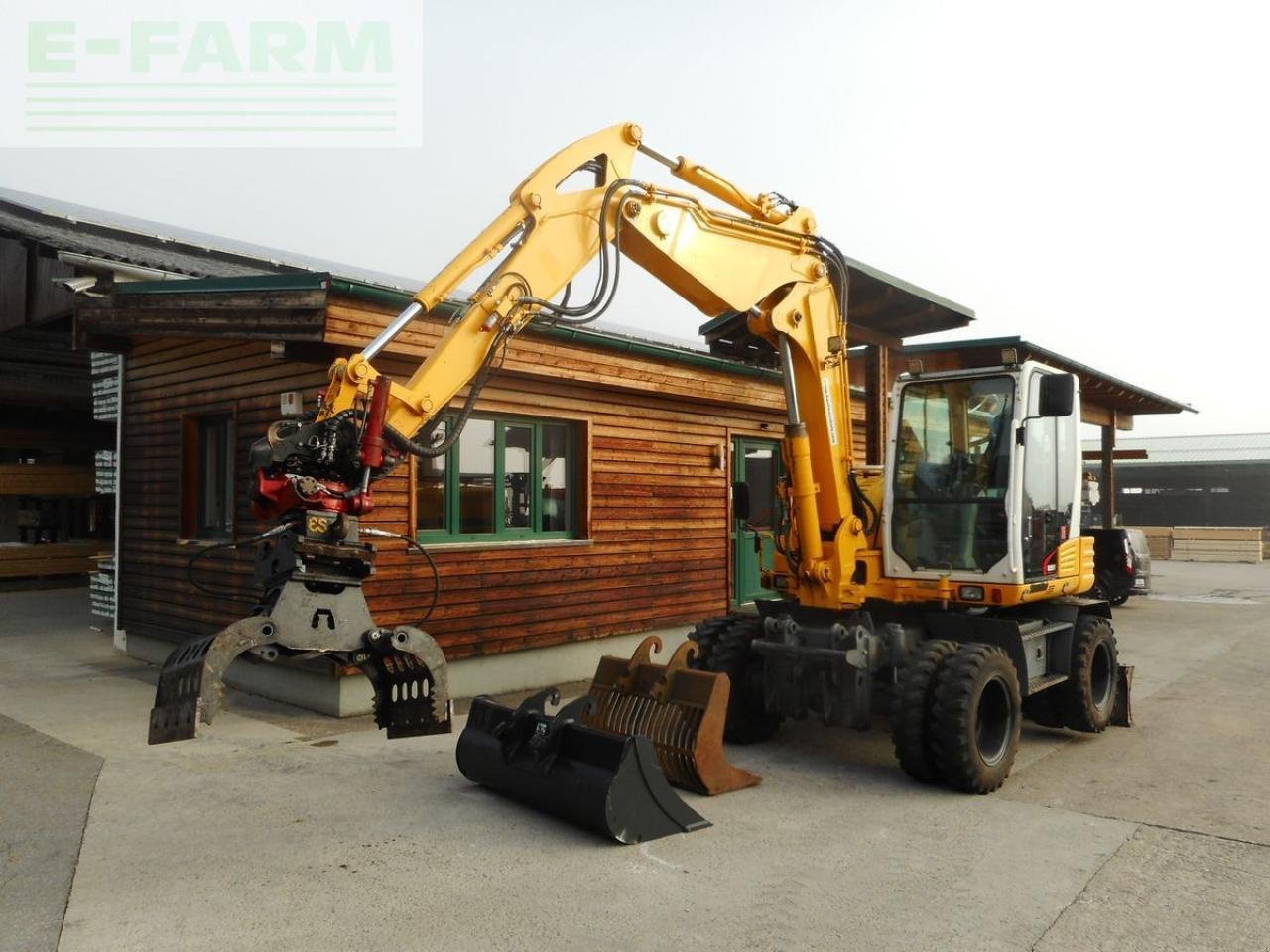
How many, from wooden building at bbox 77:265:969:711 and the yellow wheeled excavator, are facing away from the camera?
0

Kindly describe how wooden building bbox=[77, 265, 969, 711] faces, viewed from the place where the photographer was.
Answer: facing the viewer and to the right of the viewer

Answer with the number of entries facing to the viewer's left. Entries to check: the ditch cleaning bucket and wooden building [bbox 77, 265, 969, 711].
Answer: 0

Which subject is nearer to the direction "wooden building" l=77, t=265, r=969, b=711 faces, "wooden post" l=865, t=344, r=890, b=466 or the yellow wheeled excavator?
the yellow wheeled excavator

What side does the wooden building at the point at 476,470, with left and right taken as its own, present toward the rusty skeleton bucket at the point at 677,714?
front

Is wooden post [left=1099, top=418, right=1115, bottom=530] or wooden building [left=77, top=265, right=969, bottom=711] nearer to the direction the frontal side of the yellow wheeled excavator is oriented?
the wooden building

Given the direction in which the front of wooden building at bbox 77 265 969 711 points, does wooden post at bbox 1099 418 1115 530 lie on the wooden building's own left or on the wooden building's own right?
on the wooden building's own left

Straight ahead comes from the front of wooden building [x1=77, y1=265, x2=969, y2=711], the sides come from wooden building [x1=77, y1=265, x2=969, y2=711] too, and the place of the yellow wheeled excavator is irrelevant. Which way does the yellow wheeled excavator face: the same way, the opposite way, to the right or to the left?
to the right

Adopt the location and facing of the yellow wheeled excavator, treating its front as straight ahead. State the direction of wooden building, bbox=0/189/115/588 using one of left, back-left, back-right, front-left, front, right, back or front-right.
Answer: right

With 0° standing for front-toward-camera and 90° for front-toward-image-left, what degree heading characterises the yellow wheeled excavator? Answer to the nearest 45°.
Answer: approximately 45°

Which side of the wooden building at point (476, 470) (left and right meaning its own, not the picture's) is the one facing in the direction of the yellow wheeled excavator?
front
